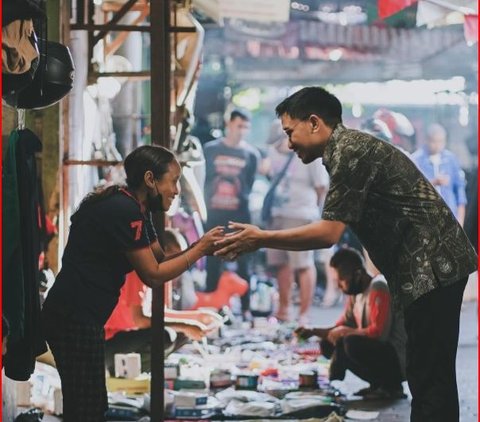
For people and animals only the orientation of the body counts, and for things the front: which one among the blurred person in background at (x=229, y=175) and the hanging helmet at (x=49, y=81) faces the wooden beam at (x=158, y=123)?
the blurred person in background

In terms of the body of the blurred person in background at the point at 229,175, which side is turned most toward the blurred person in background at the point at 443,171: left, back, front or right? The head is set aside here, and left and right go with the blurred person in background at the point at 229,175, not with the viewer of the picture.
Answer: left

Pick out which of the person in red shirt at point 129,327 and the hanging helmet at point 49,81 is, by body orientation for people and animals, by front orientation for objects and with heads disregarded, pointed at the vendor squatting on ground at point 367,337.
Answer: the person in red shirt

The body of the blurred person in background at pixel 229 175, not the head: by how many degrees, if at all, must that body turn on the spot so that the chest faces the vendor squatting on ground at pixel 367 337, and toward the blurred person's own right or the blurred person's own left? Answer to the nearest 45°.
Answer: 0° — they already face them

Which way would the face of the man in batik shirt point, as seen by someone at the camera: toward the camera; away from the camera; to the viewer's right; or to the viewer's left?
to the viewer's left

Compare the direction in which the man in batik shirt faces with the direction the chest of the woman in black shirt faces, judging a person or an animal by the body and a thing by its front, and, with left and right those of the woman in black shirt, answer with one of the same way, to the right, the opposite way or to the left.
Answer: the opposite way

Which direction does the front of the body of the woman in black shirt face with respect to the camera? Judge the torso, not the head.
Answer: to the viewer's right

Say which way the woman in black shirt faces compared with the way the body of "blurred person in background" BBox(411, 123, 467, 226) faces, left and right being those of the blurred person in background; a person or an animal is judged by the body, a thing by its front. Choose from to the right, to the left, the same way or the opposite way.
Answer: to the left

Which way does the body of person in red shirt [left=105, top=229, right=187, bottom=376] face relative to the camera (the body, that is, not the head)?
to the viewer's right

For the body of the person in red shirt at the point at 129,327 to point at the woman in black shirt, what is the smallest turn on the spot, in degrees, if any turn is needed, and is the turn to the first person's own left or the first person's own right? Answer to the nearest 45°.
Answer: approximately 90° to the first person's own right

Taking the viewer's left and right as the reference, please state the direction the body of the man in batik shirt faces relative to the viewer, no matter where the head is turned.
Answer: facing to the left of the viewer

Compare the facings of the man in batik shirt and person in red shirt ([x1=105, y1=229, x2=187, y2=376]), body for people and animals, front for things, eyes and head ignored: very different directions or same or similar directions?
very different directions

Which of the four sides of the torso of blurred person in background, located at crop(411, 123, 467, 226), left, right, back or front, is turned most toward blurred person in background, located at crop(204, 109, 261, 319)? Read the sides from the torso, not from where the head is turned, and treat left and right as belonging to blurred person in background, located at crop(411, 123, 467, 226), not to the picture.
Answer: right

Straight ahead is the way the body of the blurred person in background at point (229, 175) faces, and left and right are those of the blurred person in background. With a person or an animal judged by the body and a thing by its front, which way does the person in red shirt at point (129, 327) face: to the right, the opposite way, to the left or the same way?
to the left

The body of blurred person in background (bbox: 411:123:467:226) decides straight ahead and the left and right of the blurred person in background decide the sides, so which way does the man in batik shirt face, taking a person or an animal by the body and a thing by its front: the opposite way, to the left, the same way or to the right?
to the right

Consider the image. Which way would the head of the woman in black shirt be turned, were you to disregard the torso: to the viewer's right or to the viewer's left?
to the viewer's right
